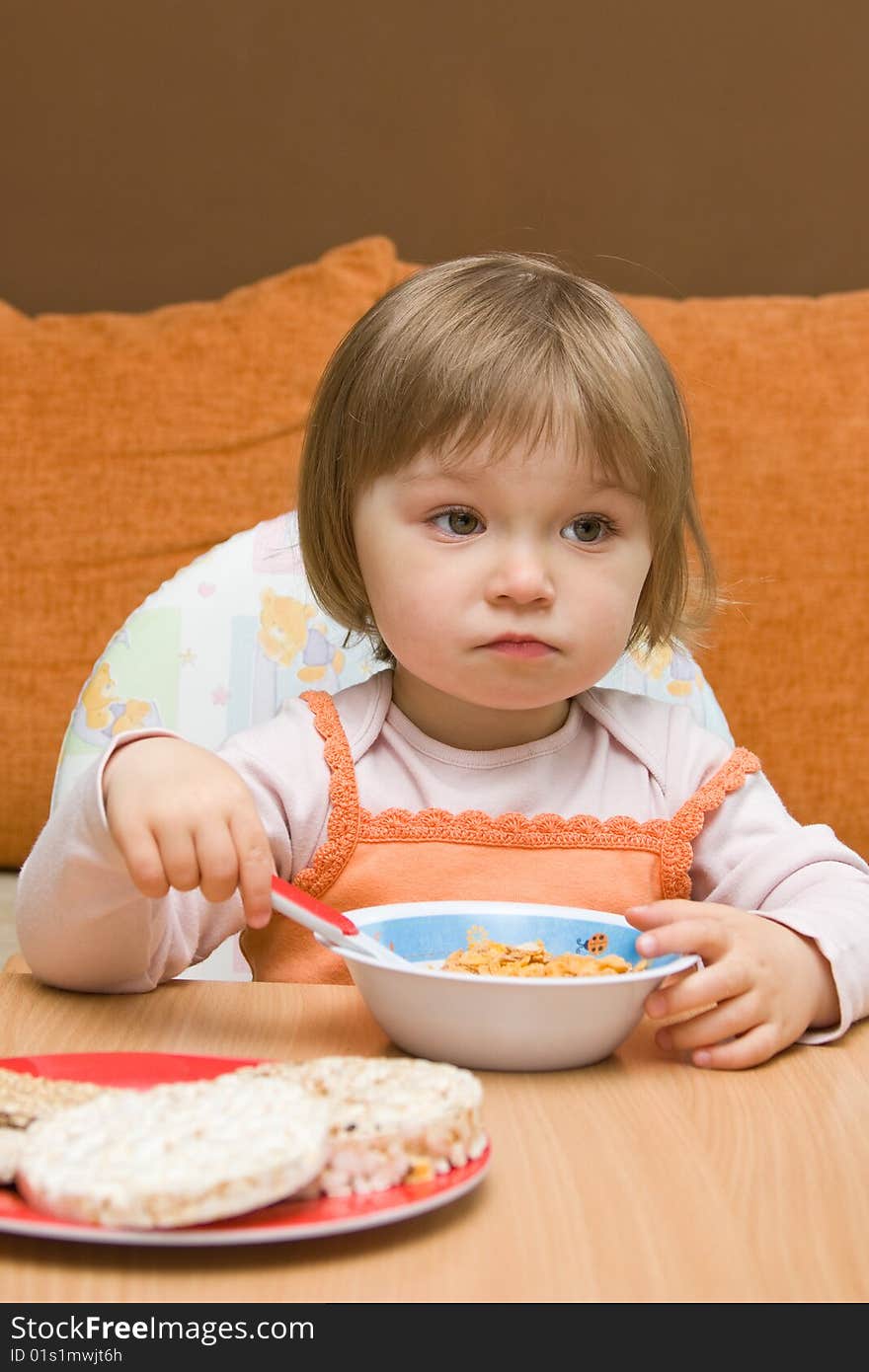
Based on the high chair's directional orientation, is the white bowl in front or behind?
in front

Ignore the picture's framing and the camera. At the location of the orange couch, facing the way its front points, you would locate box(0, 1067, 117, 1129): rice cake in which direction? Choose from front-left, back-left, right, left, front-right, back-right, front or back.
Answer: front

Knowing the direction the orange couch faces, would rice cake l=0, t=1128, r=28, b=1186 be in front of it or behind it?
in front

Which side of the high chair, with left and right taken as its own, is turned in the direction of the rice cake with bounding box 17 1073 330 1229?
front

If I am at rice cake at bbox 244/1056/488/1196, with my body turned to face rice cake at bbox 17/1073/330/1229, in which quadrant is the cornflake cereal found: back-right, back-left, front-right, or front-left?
back-right

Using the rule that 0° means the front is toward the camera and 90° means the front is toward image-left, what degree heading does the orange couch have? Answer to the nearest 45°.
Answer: approximately 0°

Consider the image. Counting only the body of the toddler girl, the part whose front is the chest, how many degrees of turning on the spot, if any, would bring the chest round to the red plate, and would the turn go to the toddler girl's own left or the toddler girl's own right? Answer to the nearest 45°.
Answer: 0° — they already face it

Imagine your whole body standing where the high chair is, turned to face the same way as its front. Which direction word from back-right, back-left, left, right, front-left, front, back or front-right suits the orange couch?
back

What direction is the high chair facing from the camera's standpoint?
toward the camera

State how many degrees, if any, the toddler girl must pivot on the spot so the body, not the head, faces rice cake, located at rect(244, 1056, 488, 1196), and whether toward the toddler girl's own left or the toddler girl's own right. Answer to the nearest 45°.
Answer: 0° — they already face it
